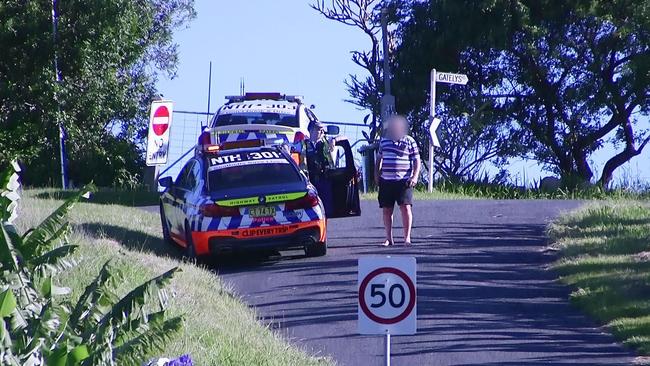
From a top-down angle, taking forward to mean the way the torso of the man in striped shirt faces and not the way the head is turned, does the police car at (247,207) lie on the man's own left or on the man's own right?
on the man's own right

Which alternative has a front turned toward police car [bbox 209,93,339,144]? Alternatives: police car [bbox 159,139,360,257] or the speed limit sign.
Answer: police car [bbox 159,139,360,257]

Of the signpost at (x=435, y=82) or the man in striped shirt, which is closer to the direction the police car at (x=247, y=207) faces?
the signpost

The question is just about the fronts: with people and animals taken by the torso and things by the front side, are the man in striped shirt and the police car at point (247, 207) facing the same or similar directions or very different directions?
very different directions

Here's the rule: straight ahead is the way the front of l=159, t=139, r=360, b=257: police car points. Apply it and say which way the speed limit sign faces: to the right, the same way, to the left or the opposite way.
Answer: the opposite way

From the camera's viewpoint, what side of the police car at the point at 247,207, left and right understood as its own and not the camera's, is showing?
back
